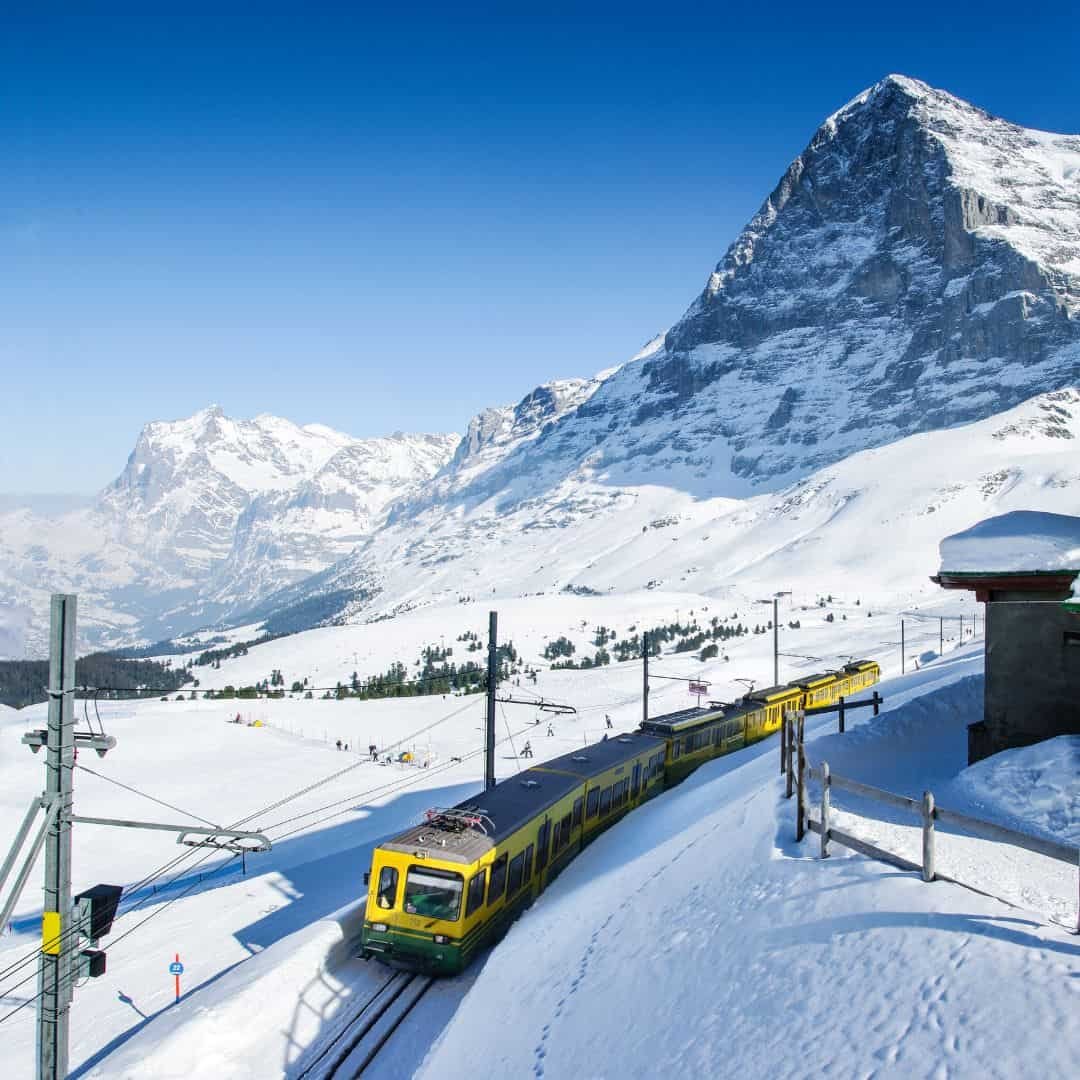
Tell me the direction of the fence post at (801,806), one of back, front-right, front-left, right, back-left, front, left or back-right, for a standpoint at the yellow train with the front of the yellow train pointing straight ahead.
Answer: left

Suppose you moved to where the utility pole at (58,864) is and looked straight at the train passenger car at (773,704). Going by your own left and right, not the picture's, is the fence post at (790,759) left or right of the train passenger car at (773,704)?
right

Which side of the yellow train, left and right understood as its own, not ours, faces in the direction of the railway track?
front

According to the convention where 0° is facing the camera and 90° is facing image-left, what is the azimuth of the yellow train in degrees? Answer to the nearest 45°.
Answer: approximately 45°

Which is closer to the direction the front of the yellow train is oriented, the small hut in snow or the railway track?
the railway track

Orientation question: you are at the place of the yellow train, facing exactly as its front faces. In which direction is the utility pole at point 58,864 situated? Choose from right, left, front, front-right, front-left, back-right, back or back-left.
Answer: front

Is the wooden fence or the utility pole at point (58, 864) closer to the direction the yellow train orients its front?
the utility pole

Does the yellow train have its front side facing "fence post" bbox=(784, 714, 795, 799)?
no

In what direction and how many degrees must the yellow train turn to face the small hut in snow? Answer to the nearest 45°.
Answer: approximately 135° to its left
